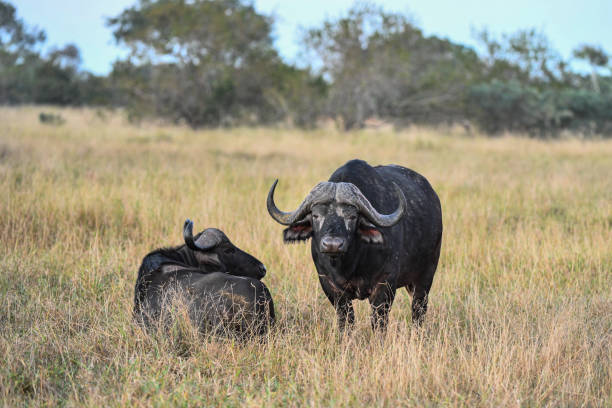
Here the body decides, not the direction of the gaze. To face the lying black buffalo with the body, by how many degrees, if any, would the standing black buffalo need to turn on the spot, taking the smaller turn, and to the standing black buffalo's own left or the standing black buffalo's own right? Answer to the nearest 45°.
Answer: approximately 45° to the standing black buffalo's own right

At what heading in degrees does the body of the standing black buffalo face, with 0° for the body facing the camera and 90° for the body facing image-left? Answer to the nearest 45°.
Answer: approximately 45°

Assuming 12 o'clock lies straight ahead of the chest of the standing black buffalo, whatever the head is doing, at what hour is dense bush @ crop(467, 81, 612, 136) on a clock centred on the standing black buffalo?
The dense bush is roughly at 5 o'clock from the standing black buffalo.

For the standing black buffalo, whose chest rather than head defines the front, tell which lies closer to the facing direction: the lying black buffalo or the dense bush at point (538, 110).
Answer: the lying black buffalo
